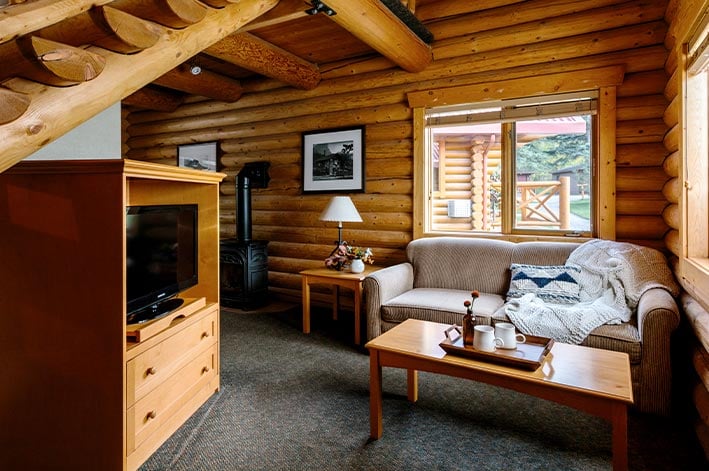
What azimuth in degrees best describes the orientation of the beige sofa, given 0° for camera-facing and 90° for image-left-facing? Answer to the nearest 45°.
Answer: approximately 45°

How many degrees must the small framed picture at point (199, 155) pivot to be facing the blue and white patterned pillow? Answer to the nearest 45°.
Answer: approximately 90° to its left

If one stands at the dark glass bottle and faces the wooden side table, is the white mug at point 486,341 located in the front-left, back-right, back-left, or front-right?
back-right

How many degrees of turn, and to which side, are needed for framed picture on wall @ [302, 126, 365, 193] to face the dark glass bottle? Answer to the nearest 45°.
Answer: approximately 45° to its left

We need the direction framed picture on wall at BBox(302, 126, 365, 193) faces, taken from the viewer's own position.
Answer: facing the viewer and to the left of the viewer

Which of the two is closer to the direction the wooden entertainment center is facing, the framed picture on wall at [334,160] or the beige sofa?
the beige sofa

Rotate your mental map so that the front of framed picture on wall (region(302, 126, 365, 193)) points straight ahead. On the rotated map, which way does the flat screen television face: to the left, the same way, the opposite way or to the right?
to the left

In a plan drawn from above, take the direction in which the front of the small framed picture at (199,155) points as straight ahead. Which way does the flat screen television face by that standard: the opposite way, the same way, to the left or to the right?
to the left

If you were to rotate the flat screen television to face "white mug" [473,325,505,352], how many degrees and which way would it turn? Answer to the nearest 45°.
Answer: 0° — it already faces it

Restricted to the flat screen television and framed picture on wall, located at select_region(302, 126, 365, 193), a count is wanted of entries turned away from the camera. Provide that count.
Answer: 0

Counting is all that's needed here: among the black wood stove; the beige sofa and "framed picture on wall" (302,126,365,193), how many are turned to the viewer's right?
0

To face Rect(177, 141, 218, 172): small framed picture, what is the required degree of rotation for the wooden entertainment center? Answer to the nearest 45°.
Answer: approximately 135° to its left

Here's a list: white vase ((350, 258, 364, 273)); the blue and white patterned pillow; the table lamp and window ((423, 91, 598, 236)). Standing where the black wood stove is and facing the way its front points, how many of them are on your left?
4

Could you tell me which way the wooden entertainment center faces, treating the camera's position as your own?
facing the viewer and to the right of the viewer
